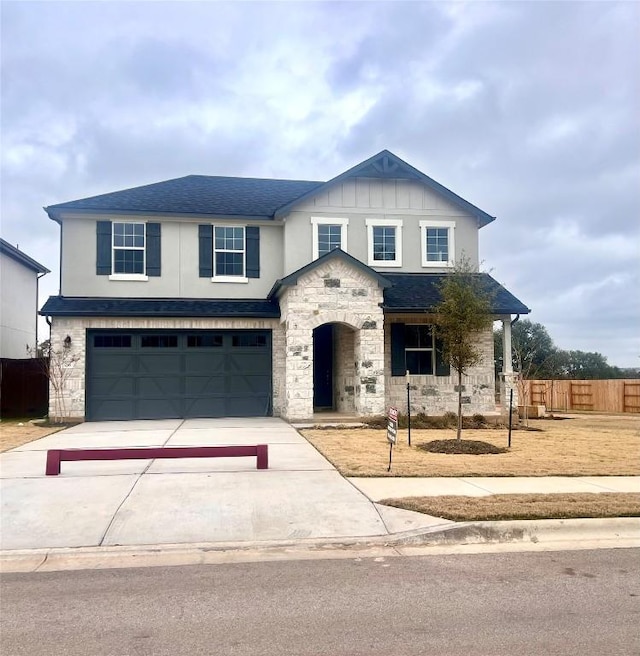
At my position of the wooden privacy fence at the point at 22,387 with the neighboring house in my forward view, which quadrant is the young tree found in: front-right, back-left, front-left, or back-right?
back-right

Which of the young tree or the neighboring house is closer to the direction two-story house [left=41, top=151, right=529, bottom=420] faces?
the young tree

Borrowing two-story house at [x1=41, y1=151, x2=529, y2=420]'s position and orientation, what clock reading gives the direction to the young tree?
The young tree is roughly at 11 o'clock from the two-story house.

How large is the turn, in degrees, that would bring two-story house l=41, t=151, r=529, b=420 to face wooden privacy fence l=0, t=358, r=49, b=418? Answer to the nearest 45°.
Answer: approximately 135° to its right

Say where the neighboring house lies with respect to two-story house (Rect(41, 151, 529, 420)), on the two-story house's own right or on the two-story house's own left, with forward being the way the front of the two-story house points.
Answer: on the two-story house's own right

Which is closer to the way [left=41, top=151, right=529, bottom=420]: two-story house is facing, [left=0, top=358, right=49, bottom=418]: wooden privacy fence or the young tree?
the young tree

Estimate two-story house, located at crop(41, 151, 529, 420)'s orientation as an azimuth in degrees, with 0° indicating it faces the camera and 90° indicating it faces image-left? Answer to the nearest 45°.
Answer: approximately 0°
